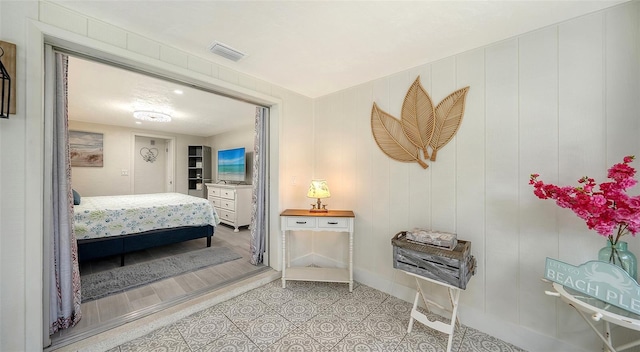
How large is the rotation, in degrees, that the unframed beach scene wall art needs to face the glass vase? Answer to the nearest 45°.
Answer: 0° — it already faces it

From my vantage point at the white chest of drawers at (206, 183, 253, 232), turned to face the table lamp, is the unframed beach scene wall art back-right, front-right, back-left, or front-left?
back-right

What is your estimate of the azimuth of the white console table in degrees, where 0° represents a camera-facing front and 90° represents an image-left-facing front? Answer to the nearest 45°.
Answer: approximately 0°

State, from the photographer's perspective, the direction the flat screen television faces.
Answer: facing the viewer and to the left of the viewer

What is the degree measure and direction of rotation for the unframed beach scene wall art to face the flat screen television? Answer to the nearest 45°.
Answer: approximately 45° to its left

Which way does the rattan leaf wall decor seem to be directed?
toward the camera

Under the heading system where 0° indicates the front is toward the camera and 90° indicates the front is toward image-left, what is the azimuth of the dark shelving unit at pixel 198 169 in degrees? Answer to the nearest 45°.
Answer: approximately 45°

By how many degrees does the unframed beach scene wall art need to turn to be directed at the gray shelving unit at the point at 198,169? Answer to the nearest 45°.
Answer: approximately 90° to its left

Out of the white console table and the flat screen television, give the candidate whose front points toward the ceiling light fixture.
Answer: the flat screen television

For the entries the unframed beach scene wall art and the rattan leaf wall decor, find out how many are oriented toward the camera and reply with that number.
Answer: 2

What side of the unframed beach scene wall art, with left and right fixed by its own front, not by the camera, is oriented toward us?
front
